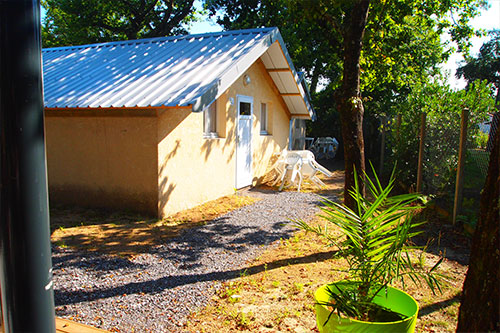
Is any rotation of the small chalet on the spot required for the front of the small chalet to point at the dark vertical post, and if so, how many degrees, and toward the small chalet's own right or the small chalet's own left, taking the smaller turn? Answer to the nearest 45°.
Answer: approximately 45° to the small chalet's own right

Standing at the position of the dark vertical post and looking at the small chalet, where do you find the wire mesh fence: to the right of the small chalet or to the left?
right

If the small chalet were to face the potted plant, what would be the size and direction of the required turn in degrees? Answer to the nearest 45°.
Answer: approximately 45° to its right

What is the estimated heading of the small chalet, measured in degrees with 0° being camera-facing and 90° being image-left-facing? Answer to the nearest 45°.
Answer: approximately 315°

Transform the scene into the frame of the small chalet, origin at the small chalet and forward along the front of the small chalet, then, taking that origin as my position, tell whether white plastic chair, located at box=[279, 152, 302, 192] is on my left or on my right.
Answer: on my left

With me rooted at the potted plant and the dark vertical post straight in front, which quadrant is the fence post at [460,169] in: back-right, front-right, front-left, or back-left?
back-right

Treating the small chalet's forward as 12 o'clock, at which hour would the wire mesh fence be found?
The wire mesh fence is roughly at 11 o'clock from the small chalet.

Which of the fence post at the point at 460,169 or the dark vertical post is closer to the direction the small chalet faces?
the fence post

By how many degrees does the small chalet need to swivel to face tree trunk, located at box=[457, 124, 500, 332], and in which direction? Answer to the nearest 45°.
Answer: approximately 45° to its right
